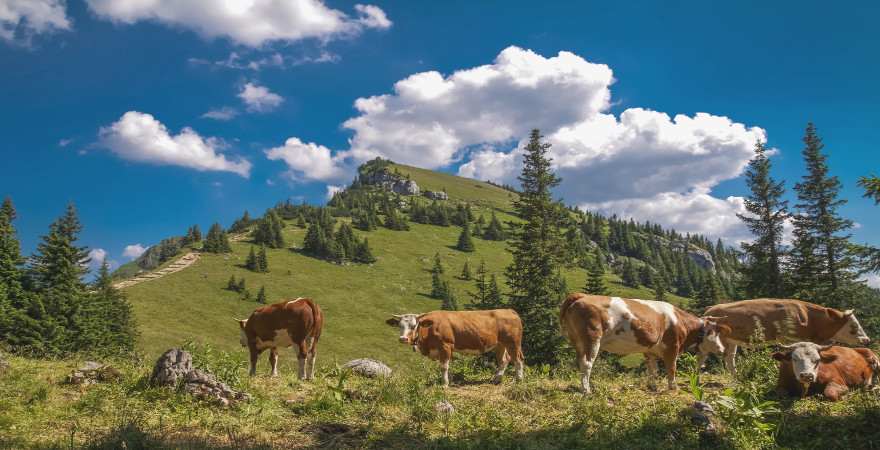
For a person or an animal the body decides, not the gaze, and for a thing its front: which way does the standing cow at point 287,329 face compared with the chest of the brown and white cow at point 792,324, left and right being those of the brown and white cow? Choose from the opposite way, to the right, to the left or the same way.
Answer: the opposite way

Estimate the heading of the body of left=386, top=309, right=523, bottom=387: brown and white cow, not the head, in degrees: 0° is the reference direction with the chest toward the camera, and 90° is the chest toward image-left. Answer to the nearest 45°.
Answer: approximately 90°

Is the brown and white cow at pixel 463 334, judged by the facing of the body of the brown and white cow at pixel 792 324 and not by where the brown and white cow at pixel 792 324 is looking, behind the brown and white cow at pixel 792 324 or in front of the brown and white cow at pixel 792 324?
behind

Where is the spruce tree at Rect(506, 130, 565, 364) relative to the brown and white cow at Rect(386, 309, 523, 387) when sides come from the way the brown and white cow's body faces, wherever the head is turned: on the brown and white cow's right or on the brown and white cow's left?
on the brown and white cow's right

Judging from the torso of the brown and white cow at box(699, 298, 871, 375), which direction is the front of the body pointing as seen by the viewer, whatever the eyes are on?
to the viewer's right

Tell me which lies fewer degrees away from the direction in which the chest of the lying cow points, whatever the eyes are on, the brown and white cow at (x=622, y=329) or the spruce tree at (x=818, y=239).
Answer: the brown and white cow

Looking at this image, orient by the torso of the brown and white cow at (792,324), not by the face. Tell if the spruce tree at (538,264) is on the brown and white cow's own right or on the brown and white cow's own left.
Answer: on the brown and white cow's own left

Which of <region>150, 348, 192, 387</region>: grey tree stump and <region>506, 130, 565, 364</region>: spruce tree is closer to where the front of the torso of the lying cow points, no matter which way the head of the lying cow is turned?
the grey tree stump

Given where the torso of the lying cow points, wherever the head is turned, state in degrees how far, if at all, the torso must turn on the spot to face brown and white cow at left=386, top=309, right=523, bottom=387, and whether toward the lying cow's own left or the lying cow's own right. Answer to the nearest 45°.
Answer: approximately 45° to the lying cow's own right

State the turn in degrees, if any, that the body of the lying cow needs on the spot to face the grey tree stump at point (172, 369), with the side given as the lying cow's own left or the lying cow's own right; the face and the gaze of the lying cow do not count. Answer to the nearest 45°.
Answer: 0° — it already faces it

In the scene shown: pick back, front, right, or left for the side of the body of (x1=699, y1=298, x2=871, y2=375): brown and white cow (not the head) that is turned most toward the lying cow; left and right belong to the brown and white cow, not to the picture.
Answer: right

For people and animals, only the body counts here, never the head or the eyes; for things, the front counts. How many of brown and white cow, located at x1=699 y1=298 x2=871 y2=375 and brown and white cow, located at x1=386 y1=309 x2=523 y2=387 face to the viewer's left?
1

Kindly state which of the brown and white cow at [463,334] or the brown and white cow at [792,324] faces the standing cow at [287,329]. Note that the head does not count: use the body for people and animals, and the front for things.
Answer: the brown and white cow at [463,334]

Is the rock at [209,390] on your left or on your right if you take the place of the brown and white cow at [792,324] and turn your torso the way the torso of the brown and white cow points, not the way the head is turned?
on your right
